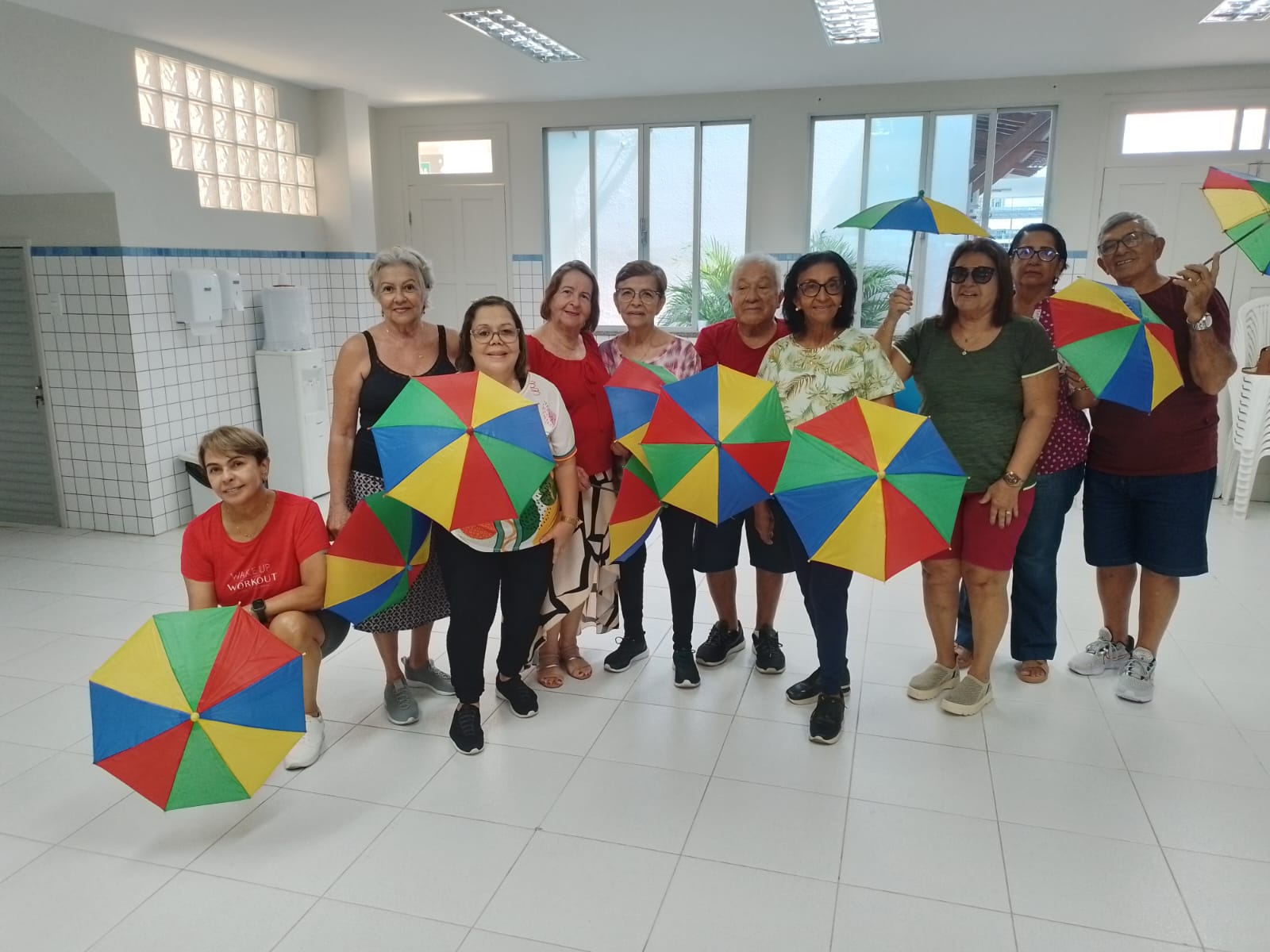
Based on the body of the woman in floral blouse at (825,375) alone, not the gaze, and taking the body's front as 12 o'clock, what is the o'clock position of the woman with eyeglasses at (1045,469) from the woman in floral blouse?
The woman with eyeglasses is roughly at 8 o'clock from the woman in floral blouse.

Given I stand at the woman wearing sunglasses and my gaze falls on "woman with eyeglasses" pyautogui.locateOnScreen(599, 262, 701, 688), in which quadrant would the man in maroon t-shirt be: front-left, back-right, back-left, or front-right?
back-right

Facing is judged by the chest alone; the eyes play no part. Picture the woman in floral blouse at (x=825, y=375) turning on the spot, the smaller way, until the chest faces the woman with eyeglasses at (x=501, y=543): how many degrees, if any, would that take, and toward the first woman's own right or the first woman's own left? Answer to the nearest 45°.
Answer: approximately 90° to the first woman's own right

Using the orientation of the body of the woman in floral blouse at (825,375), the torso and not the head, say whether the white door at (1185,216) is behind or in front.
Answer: behind

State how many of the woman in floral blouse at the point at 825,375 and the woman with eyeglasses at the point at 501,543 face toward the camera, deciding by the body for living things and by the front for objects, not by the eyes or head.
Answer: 2

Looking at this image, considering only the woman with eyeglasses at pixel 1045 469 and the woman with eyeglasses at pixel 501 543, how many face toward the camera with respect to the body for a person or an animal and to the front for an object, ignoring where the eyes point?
2

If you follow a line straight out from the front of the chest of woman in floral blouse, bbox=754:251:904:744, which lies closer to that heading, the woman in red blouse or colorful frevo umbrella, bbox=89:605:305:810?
the colorful frevo umbrella
